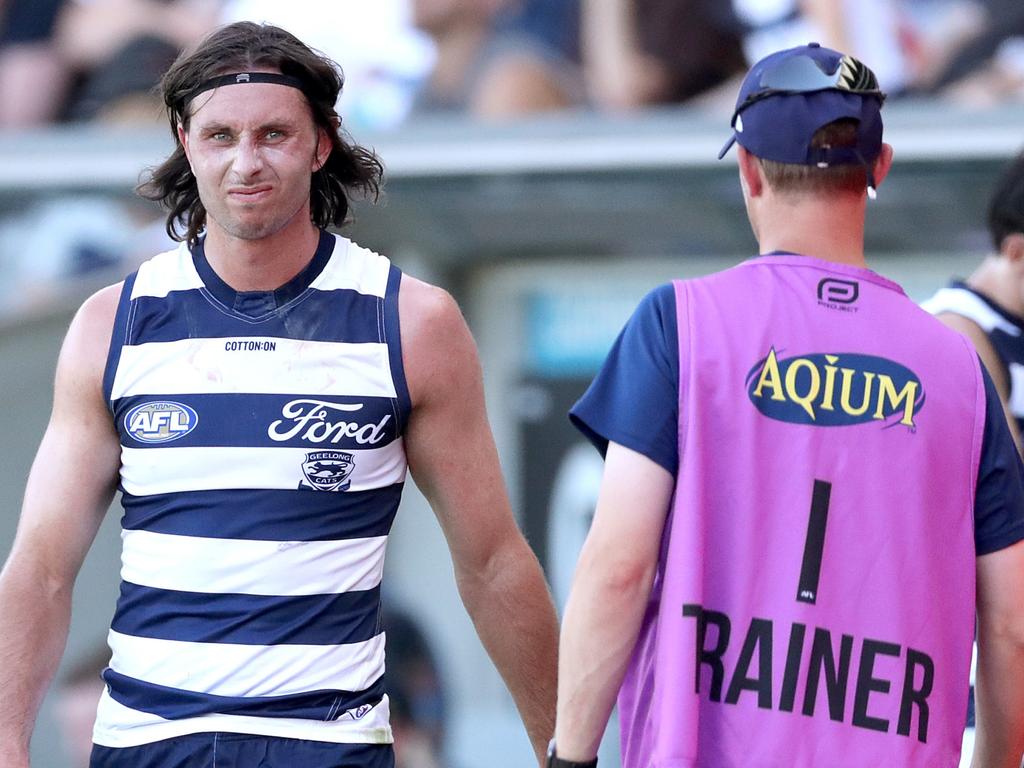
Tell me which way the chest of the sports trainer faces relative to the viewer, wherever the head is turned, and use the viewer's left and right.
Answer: facing away from the viewer

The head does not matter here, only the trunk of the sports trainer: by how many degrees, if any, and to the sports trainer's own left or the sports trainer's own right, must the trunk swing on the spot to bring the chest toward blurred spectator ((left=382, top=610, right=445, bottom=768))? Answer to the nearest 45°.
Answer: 0° — they already face them

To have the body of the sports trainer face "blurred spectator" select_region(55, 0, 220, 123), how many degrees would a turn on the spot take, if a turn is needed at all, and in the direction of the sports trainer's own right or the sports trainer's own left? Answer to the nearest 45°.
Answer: approximately 45° to the sports trainer's own left

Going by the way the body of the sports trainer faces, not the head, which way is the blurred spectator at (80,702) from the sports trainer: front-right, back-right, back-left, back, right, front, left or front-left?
front-left

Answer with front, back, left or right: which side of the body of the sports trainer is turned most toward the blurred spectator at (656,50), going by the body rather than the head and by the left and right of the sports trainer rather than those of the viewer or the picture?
front

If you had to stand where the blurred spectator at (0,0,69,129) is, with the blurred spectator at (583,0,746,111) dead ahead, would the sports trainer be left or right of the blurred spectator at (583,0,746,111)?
right
